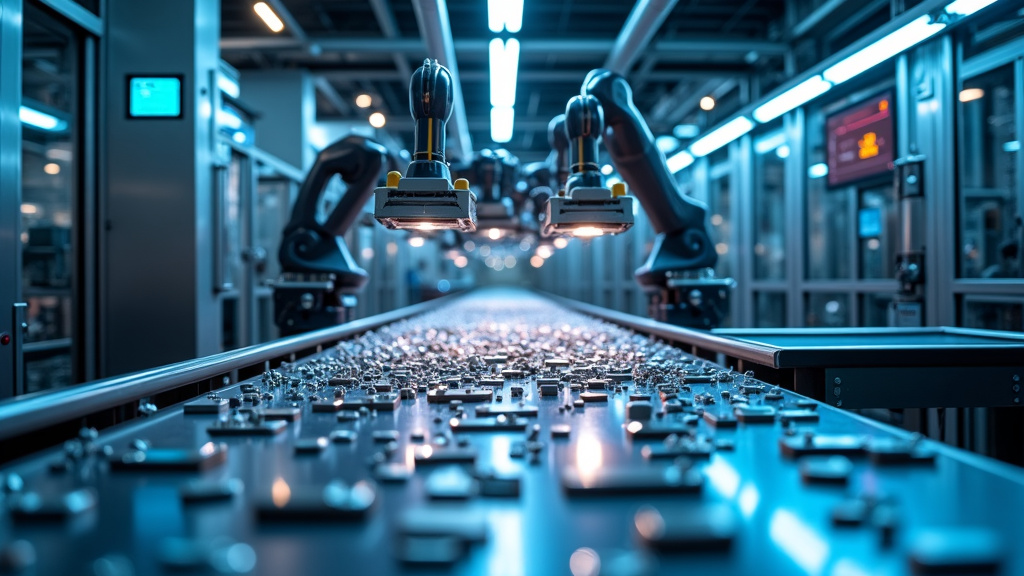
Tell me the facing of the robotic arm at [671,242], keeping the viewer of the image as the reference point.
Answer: facing to the left of the viewer

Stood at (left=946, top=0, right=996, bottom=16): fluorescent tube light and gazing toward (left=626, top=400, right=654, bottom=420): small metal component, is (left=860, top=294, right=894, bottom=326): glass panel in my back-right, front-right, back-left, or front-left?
back-right

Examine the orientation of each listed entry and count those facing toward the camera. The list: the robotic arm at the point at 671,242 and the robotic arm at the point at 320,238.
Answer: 0

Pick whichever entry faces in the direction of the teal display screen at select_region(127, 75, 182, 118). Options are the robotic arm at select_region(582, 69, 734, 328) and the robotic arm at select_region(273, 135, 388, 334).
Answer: the robotic arm at select_region(582, 69, 734, 328)

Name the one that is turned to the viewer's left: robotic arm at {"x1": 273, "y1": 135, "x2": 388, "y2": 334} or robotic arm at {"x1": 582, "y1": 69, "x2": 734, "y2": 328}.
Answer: robotic arm at {"x1": 582, "y1": 69, "x2": 734, "y2": 328}

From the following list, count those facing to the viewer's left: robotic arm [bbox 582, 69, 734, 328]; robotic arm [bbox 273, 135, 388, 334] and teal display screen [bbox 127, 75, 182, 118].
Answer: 1

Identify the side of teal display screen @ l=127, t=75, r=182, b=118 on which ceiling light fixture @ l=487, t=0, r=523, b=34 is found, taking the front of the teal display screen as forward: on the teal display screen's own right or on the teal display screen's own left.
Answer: on the teal display screen's own left

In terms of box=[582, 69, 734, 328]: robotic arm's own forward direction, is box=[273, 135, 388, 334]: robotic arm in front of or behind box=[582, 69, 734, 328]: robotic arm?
in front

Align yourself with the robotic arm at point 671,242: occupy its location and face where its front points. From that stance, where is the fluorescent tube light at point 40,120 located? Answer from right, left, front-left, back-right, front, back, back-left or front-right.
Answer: front

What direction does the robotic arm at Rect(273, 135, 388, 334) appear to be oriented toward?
to the viewer's right

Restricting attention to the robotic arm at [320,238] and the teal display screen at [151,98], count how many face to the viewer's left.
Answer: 0

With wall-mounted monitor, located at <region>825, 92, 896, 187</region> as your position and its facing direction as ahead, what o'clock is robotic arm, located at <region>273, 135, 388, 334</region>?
The robotic arm is roughly at 12 o'clock from the wall-mounted monitor.

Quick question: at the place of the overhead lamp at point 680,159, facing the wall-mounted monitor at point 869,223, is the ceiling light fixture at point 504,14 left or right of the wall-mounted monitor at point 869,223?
right

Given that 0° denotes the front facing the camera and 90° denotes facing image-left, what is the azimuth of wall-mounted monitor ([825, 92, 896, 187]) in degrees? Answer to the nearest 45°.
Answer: approximately 45°

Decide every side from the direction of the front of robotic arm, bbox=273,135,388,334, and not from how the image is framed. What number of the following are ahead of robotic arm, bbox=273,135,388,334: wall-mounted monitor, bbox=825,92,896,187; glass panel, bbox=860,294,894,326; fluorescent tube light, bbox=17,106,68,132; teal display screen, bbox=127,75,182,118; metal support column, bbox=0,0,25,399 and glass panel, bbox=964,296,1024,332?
3

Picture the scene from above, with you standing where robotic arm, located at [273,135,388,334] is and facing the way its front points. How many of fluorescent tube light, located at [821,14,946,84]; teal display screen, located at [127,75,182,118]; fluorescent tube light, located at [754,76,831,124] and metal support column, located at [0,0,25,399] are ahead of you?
2
